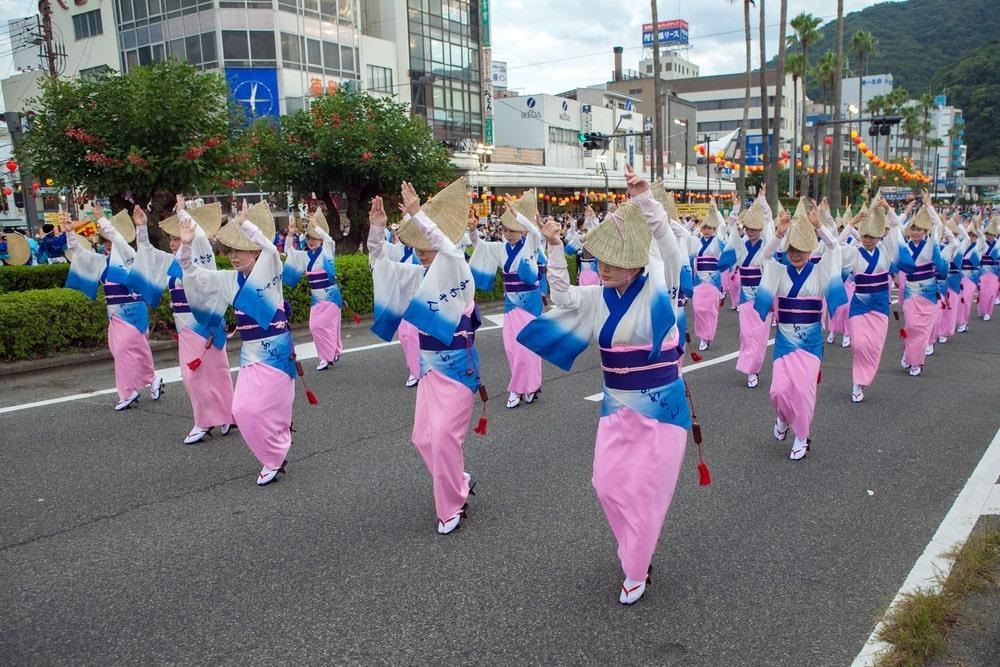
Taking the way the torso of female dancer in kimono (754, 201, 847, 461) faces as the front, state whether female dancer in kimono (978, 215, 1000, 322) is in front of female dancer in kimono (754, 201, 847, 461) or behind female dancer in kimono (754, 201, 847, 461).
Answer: behind

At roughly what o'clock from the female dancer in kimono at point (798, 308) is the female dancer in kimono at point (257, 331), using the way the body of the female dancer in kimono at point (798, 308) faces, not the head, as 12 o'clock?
the female dancer in kimono at point (257, 331) is roughly at 2 o'clock from the female dancer in kimono at point (798, 308).

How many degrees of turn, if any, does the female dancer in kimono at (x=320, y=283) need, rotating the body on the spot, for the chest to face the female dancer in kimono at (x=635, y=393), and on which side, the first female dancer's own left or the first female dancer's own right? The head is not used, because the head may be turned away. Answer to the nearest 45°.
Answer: approximately 45° to the first female dancer's own left

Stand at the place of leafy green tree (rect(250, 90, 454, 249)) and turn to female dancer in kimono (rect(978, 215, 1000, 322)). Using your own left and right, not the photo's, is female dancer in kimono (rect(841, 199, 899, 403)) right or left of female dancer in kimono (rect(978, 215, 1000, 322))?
right

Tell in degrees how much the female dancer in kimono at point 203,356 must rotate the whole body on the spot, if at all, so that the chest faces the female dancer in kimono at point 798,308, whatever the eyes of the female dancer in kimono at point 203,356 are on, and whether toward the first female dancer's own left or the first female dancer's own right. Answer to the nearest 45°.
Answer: approximately 90° to the first female dancer's own left

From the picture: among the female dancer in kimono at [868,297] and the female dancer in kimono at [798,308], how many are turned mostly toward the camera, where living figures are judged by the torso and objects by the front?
2

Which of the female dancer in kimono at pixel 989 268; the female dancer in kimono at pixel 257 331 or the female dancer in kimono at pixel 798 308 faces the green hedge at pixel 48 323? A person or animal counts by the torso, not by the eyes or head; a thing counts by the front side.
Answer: the female dancer in kimono at pixel 989 268

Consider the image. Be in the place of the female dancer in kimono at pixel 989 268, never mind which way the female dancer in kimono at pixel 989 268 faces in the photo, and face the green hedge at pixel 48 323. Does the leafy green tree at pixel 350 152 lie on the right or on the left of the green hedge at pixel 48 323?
right
